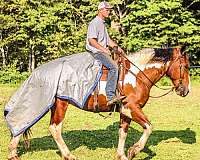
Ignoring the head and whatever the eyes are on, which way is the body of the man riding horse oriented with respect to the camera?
to the viewer's right

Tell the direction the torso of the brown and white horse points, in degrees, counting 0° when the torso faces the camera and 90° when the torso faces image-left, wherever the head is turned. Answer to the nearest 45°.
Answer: approximately 270°
